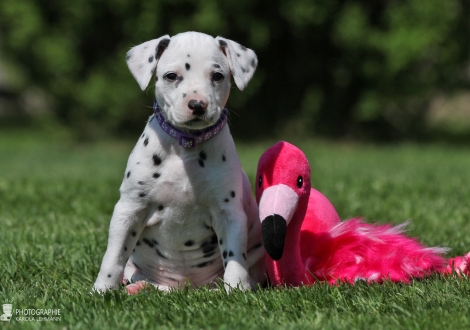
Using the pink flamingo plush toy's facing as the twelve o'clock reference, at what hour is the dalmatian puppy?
The dalmatian puppy is roughly at 1 o'clock from the pink flamingo plush toy.

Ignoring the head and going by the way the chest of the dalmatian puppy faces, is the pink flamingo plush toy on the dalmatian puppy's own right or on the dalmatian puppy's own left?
on the dalmatian puppy's own left

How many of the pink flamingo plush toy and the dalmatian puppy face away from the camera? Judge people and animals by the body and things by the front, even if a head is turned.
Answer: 0

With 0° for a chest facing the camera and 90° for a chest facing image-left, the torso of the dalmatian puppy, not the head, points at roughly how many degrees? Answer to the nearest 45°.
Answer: approximately 0°

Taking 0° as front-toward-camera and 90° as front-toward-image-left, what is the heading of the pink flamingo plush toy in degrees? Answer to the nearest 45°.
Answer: approximately 45°
